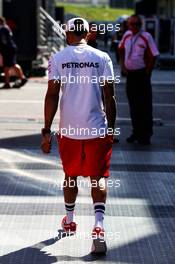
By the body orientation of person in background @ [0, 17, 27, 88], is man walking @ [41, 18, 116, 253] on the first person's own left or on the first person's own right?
on the first person's own left

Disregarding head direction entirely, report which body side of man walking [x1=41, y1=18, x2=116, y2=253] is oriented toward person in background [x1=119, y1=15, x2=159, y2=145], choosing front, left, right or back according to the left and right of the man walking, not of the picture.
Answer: front

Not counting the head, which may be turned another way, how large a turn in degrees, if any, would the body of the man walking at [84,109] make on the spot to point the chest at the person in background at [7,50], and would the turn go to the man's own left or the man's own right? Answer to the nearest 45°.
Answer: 0° — they already face them

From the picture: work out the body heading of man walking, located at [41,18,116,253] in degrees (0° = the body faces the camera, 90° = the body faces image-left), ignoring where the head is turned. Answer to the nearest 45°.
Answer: approximately 180°

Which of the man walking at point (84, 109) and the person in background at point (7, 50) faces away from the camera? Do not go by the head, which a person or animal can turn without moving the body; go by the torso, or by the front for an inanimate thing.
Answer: the man walking
